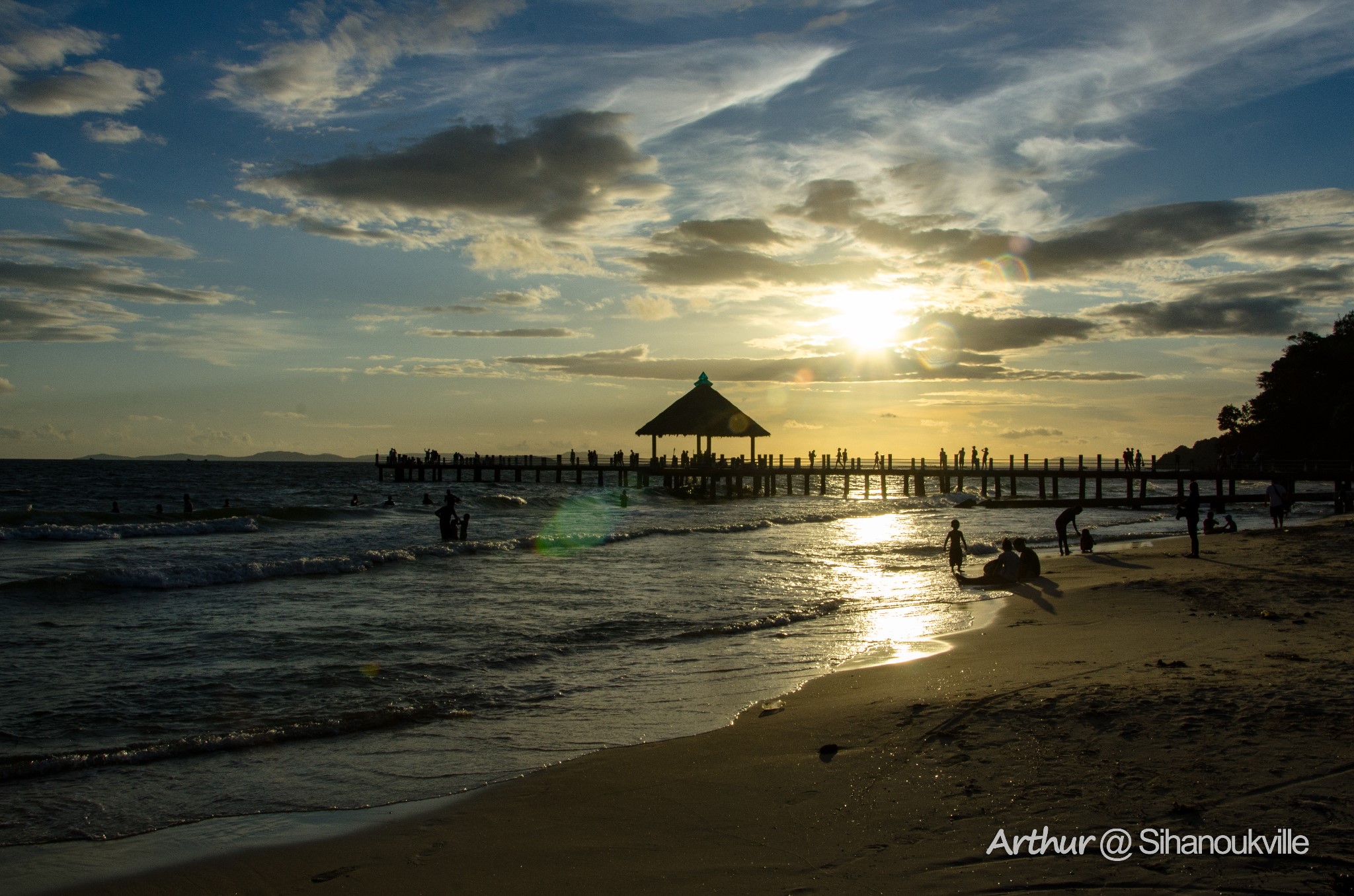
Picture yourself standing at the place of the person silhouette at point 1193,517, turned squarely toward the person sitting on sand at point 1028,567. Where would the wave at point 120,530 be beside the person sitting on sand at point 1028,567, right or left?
right

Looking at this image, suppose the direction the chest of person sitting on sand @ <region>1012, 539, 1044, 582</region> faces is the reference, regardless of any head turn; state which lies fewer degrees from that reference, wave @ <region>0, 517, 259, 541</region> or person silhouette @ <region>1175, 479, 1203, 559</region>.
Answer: the wave

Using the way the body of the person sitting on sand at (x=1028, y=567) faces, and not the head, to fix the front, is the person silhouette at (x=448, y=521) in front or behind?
in front

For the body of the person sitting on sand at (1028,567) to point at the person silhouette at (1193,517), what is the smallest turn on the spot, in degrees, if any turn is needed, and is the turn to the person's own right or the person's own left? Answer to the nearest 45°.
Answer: approximately 135° to the person's own right

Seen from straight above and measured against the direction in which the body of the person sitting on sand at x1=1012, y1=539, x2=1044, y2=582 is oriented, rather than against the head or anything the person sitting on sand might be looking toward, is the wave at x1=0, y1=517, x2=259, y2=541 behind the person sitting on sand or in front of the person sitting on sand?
in front

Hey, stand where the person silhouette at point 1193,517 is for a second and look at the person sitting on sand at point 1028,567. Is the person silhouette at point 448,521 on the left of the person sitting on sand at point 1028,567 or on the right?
right
